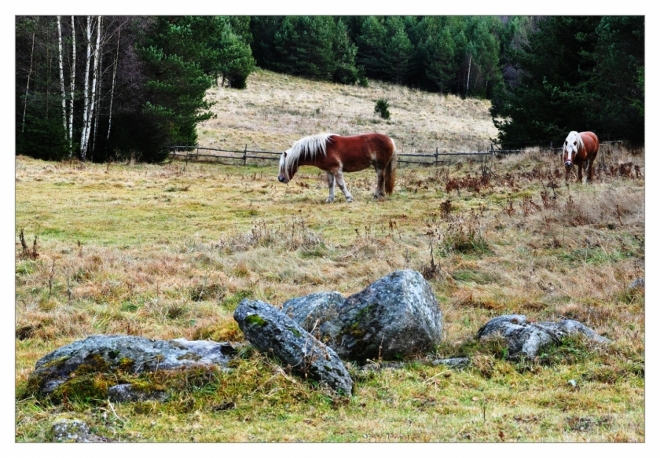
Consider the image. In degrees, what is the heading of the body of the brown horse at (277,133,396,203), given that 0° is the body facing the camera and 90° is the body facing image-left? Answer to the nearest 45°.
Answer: approximately 90°

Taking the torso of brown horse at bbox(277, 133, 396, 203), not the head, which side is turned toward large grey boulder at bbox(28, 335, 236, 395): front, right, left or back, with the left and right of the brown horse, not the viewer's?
left

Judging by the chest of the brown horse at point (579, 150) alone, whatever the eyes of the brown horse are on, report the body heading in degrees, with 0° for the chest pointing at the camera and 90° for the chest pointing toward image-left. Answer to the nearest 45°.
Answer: approximately 45°

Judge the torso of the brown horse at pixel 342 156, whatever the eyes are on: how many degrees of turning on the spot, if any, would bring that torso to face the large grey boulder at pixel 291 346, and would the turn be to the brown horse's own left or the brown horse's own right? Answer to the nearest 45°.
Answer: approximately 90° to the brown horse's own left

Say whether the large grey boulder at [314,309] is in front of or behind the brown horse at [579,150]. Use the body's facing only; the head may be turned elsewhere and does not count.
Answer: in front

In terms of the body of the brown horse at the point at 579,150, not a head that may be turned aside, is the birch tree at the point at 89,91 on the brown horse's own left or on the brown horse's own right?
on the brown horse's own right

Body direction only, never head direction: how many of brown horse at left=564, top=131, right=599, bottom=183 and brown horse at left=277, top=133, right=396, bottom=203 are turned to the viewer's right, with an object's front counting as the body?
0
